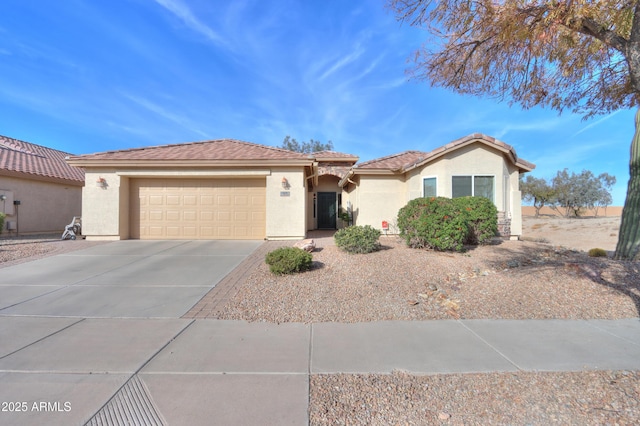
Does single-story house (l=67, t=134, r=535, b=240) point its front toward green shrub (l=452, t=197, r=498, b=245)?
no

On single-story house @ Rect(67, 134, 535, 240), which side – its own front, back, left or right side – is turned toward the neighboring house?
right

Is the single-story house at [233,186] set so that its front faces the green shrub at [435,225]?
no

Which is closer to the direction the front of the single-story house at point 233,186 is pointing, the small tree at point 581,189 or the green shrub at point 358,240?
the green shrub

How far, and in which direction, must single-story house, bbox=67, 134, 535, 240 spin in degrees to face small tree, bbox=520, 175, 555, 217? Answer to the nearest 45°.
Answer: approximately 135° to its left

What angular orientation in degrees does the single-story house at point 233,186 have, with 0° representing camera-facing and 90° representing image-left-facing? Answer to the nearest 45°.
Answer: approximately 0°

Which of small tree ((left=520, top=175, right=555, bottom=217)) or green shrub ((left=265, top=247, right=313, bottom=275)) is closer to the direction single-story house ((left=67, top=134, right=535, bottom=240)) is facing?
the green shrub

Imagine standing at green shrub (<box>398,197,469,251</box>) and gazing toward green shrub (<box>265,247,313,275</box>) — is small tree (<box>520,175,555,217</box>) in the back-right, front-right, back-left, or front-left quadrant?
back-right

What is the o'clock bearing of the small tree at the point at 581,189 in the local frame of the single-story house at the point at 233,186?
The small tree is roughly at 8 o'clock from the single-story house.
